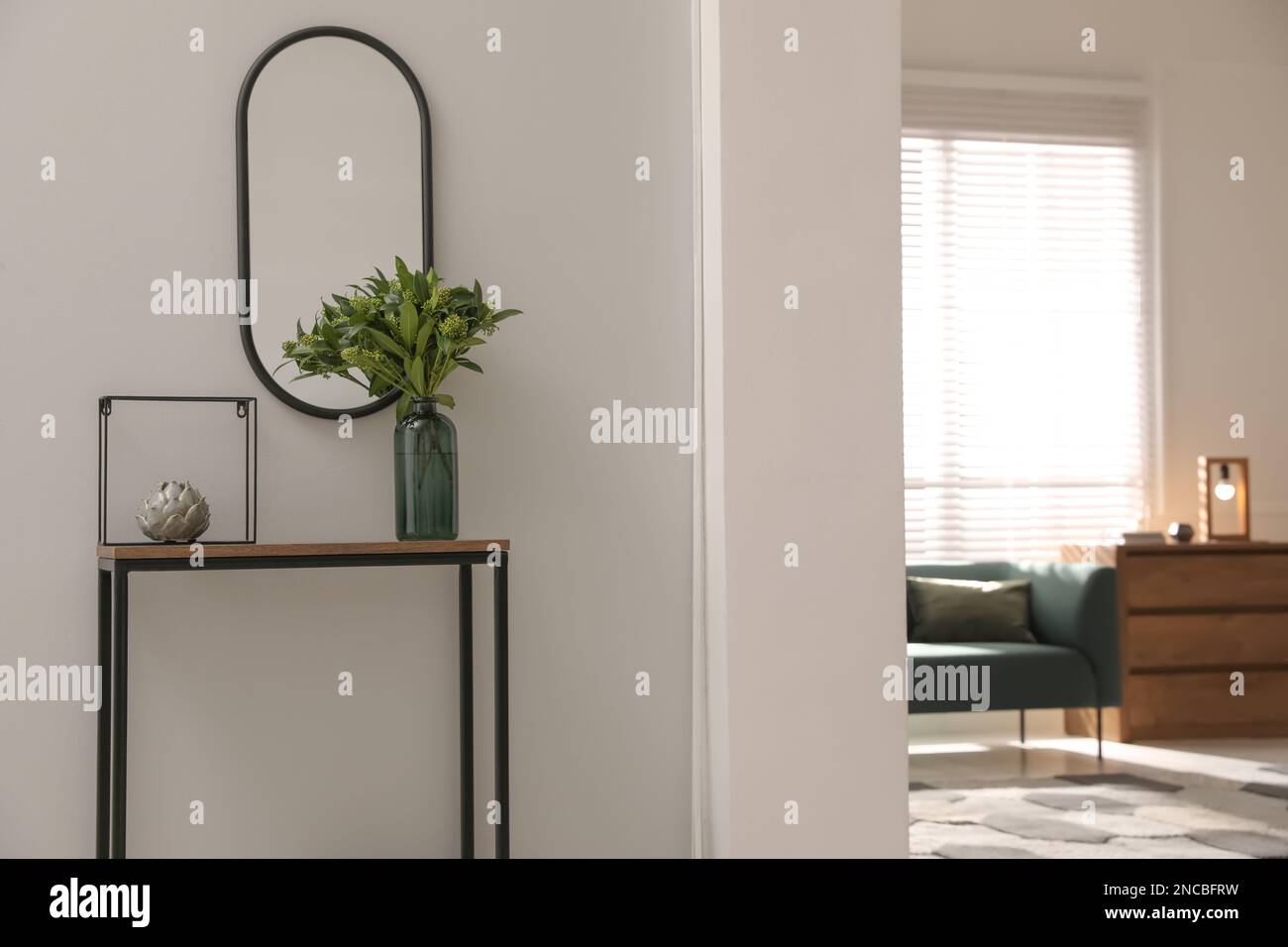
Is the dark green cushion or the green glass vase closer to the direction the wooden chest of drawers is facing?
the green glass vase

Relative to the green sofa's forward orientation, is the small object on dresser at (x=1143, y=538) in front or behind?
behind

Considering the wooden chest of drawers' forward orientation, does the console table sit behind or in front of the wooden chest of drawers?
in front

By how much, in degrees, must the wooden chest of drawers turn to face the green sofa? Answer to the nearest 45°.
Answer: approximately 45° to its right

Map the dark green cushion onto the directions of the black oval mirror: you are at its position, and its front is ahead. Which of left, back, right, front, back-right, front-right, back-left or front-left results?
back-left

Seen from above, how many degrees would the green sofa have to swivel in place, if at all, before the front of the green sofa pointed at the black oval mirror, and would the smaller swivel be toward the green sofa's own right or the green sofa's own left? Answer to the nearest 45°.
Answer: approximately 45° to the green sofa's own right

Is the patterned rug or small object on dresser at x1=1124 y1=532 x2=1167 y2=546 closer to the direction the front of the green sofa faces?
the patterned rug

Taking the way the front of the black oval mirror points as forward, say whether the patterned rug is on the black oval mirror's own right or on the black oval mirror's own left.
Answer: on the black oval mirror's own left

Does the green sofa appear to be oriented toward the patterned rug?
yes

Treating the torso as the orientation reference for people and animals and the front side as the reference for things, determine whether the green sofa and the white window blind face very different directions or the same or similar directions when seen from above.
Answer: same or similar directions

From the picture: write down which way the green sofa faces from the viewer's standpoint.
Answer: facing the viewer

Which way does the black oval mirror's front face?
toward the camera

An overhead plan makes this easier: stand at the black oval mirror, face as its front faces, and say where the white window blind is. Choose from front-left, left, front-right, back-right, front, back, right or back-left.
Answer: back-left

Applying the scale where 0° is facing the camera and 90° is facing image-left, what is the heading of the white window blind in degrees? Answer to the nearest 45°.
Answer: approximately 0°

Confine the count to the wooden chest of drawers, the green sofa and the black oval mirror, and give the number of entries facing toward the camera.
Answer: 3

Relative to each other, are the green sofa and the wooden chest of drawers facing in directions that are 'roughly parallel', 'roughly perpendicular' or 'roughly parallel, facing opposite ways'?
roughly parallel
